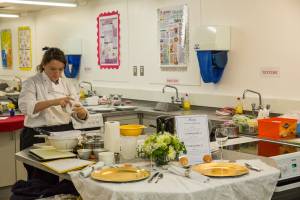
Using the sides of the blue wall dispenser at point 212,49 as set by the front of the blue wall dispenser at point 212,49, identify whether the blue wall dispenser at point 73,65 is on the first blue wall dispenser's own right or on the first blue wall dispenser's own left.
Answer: on the first blue wall dispenser's own right

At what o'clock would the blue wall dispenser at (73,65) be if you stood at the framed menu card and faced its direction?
The blue wall dispenser is roughly at 5 o'clock from the framed menu card.

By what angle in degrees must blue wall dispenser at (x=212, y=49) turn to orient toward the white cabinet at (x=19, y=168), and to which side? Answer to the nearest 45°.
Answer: approximately 90° to its right

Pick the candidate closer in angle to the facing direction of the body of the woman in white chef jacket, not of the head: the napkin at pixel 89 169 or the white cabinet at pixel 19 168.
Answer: the napkin

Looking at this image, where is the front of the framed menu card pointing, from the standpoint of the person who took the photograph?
facing the viewer

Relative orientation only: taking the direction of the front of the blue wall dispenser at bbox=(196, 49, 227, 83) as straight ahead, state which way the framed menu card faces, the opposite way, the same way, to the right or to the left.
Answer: the same way

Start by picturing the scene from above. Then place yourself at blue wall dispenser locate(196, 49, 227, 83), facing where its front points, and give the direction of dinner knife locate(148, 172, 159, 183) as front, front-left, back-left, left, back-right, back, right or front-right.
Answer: front

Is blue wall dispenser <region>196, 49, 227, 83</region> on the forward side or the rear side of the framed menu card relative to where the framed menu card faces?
on the rear side

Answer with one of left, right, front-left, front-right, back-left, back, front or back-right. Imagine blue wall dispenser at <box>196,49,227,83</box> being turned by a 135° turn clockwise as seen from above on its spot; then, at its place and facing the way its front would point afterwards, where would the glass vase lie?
back-left

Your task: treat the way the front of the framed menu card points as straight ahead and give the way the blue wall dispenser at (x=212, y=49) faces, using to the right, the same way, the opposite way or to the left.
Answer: the same way

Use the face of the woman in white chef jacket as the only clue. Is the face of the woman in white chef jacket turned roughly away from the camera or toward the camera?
toward the camera

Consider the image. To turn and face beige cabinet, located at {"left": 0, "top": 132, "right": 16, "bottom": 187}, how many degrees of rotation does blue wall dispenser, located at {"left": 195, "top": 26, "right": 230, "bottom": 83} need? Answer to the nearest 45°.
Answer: approximately 90° to its right

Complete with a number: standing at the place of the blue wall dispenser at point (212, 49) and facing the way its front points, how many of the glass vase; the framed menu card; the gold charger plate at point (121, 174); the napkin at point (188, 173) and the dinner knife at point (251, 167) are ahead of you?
5

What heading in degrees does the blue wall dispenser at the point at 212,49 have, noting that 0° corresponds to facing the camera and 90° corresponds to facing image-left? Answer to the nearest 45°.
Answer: approximately 0°

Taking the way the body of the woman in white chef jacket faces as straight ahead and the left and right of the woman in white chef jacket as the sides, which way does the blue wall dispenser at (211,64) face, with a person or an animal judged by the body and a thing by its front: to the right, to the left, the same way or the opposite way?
to the right
